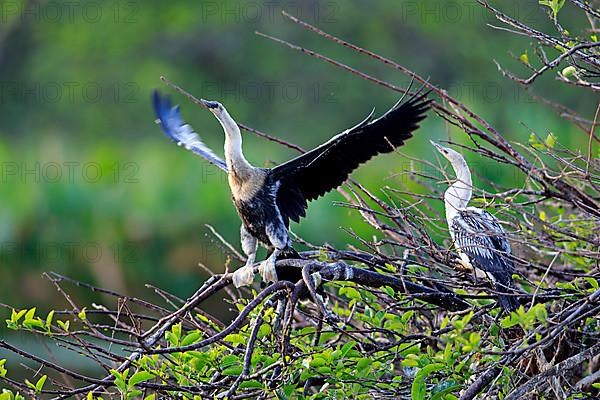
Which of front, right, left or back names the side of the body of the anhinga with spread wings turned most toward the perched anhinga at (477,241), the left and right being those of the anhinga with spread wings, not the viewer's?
left

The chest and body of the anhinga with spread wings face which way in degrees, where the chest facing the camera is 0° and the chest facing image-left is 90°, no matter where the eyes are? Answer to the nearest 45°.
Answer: approximately 45°
